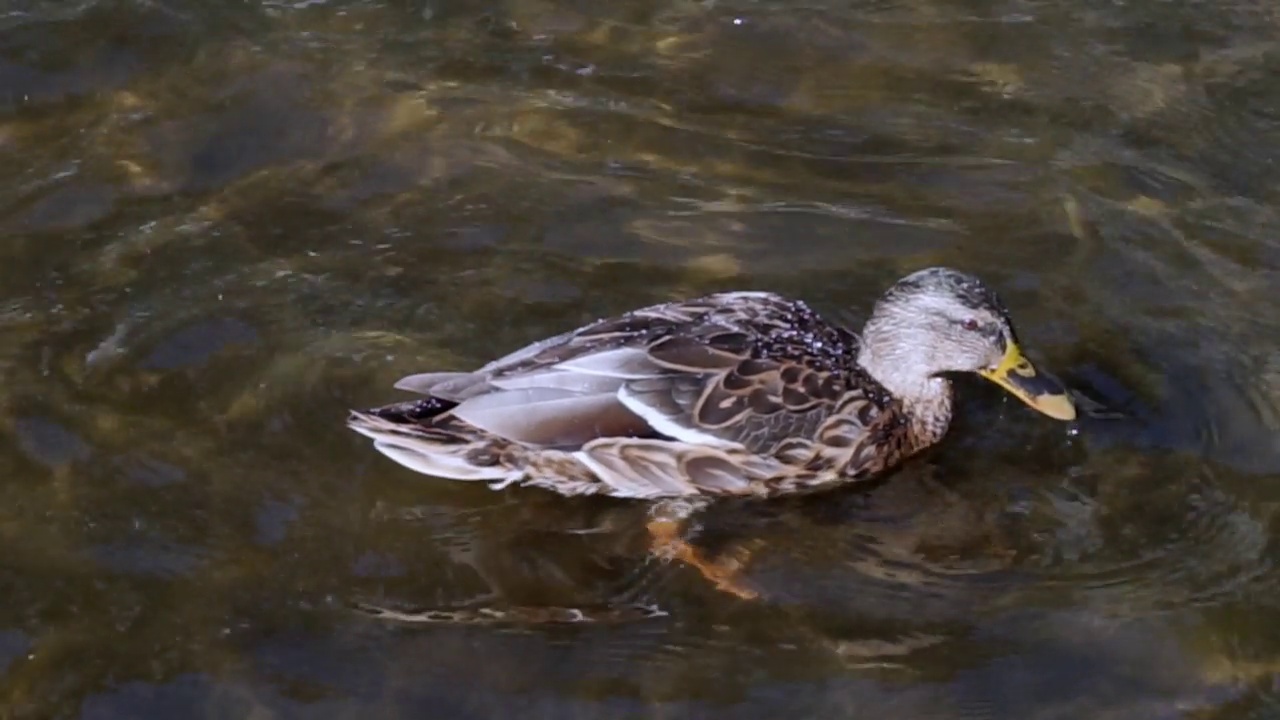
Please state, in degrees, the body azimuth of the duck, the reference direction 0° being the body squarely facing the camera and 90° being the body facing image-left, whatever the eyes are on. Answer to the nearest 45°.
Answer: approximately 270°
